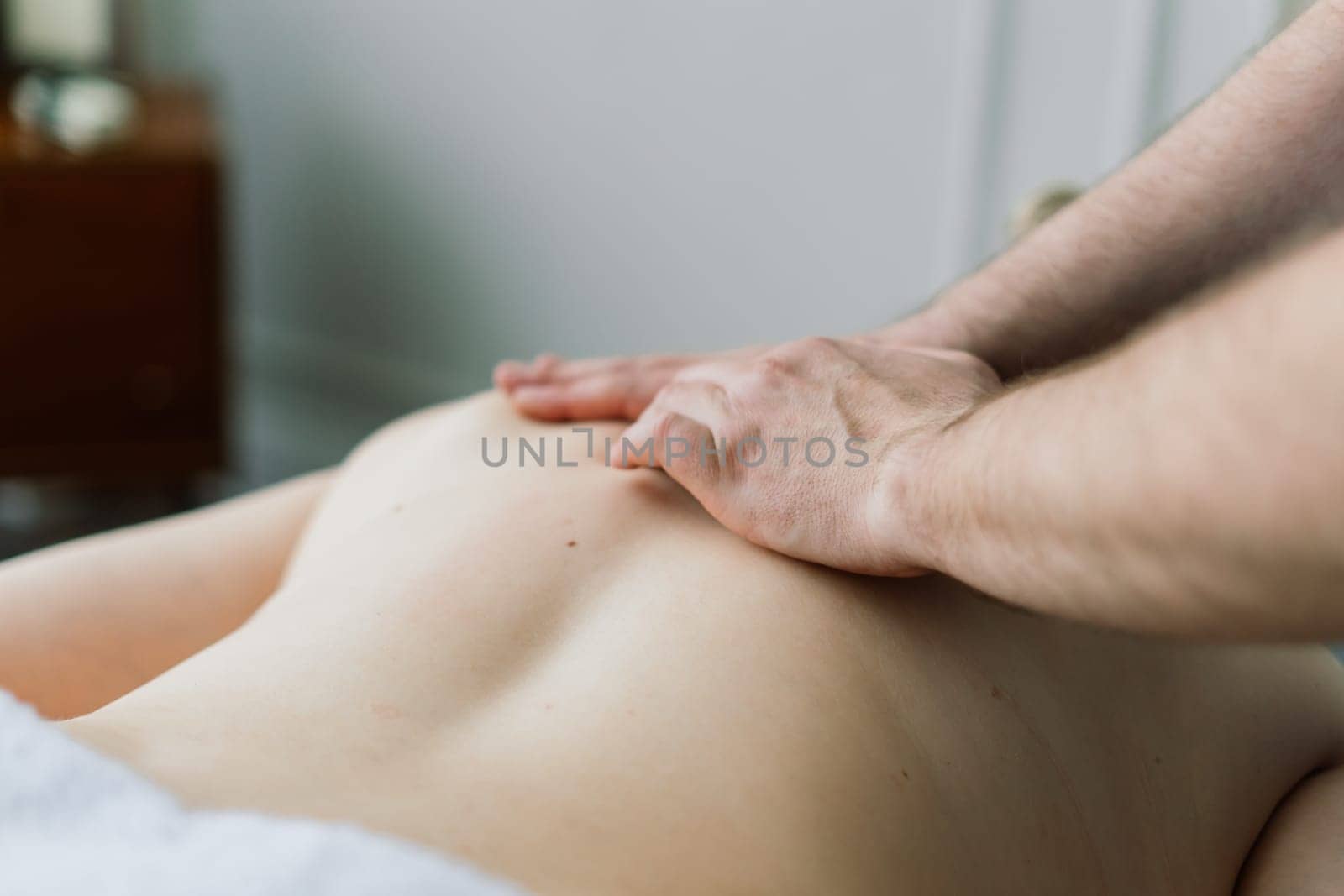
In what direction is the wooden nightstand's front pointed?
toward the camera

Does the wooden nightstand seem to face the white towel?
yes
